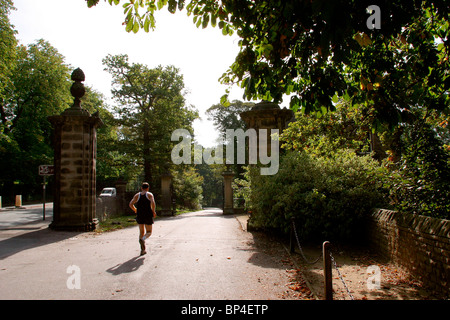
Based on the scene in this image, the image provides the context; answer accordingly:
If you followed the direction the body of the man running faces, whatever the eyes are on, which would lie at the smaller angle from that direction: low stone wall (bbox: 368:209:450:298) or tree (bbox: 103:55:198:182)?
the tree

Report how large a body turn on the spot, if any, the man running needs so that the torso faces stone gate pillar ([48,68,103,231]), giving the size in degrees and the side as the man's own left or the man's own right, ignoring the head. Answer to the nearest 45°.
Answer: approximately 45° to the man's own left

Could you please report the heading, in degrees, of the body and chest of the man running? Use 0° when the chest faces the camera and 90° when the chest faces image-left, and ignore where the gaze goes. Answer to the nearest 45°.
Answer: approximately 180°

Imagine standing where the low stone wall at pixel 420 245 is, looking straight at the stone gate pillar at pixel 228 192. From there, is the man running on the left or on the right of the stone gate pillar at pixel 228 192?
left

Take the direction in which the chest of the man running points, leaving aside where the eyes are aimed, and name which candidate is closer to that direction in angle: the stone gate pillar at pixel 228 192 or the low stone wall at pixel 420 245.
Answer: the stone gate pillar

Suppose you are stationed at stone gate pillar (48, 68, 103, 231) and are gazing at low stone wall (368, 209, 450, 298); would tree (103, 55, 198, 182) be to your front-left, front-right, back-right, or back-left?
back-left

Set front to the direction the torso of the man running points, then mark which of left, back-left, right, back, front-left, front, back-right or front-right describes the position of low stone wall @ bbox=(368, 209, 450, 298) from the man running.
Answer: back-right

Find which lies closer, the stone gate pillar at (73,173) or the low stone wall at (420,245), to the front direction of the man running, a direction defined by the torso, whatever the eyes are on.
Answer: the stone gate pillar

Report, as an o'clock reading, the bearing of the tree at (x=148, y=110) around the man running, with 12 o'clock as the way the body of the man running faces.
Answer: The tree is roughly at 12 o'clock from the man running.
